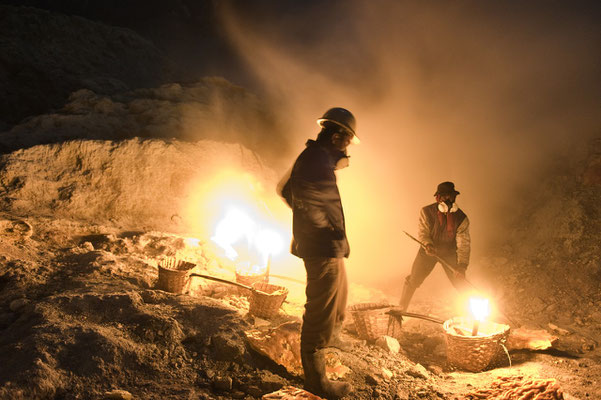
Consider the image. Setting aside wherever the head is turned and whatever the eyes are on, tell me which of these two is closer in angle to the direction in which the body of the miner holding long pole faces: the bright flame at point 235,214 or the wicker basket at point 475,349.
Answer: the wicker basket

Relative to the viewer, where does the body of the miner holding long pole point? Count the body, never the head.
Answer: toward the camera

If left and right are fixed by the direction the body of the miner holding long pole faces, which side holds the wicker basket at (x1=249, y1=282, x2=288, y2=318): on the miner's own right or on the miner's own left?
on the miner's own right

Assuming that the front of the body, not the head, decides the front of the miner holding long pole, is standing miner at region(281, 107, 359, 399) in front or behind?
in front

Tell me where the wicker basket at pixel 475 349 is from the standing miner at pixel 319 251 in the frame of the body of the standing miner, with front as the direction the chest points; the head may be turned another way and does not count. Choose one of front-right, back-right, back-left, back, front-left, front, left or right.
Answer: front-left

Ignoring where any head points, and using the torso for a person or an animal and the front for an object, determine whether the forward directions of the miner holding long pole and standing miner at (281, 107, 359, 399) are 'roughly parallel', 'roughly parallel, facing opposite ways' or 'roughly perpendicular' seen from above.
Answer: roughly perpendicular

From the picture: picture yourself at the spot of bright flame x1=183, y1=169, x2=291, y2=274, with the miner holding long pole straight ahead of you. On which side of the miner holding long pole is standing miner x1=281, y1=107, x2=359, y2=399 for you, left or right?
right

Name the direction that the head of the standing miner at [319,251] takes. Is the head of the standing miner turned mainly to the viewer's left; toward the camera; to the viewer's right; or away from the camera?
to the viewer's right

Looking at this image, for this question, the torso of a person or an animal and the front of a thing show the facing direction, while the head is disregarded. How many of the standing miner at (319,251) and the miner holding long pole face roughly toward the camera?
1

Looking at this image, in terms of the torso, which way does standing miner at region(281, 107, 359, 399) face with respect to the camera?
to the viewer's right

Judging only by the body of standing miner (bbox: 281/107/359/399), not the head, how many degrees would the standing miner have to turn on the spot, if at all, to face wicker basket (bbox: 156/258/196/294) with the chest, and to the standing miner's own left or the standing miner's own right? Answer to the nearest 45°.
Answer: approximately 135° to the standing miner's own left
